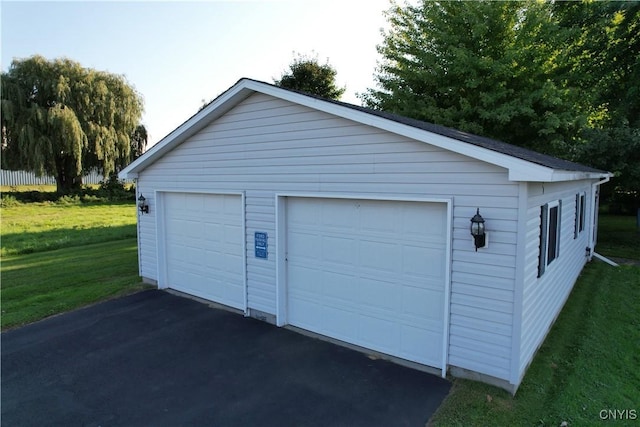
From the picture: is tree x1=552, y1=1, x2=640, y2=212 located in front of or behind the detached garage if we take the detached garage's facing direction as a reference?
behind

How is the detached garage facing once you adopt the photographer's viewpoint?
facing the viewer and to the left of the viewer

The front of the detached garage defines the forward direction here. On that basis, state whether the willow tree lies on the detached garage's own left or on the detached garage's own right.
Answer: on the detached garage's own right

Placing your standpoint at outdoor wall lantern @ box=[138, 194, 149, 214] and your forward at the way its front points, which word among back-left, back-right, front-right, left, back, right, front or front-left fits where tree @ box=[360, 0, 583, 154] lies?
back-left

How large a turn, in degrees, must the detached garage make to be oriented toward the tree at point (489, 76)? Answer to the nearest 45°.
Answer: approximately 180°

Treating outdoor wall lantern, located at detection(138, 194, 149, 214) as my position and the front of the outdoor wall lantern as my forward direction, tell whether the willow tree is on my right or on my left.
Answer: on my right

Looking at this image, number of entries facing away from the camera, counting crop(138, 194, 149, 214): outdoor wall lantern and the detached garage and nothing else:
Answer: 0

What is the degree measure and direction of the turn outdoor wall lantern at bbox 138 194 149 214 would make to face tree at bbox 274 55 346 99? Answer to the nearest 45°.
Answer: approximately 180°

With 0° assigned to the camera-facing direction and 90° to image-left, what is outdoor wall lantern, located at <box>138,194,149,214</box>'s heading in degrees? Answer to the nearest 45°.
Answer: approximately 45°
